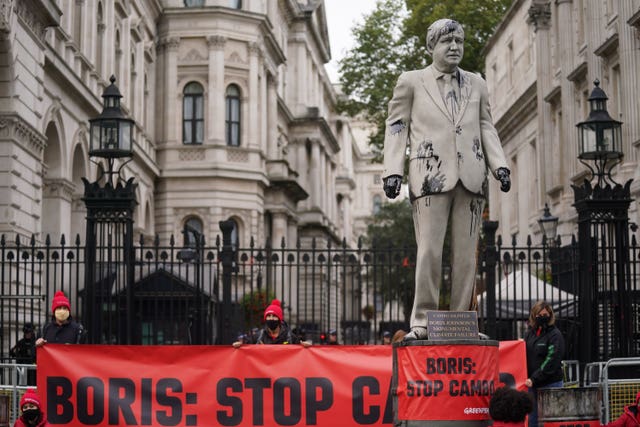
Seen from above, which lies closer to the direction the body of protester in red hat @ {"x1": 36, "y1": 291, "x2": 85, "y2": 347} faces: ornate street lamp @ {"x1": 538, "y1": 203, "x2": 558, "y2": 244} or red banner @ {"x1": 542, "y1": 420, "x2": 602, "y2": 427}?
the red banner

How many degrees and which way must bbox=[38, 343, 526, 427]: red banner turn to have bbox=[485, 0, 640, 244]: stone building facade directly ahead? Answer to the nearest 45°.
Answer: approximately 180°

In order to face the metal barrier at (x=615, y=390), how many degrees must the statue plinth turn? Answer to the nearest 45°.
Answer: approximately 135° to its left

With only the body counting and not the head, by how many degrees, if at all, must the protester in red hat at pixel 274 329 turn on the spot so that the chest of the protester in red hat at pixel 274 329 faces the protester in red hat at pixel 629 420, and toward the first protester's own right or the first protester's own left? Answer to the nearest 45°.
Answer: approximately 45° to the first protester's own left

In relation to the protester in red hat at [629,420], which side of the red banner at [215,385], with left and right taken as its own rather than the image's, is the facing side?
left

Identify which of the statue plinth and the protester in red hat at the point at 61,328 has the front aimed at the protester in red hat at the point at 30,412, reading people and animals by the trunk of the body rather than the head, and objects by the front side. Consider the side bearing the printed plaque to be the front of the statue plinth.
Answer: the protester in red hat at the point at 61,328

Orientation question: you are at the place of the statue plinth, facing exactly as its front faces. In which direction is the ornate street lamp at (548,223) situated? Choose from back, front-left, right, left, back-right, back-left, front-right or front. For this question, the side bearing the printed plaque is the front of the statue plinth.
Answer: back

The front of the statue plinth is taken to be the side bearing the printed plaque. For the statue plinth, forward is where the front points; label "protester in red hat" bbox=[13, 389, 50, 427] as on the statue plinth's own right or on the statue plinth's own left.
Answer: on the statue plinth's own right

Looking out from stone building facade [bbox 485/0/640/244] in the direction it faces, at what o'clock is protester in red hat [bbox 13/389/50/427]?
The protester in red hat is roughly at 11 o'clock from the stone building facade.

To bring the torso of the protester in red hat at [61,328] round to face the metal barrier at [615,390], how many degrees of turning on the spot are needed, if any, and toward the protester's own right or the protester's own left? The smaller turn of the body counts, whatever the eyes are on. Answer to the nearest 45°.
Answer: approximately 90° to the protester's own left
